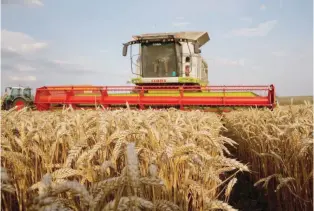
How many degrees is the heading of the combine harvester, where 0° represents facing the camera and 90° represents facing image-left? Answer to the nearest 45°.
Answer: approximately 0°
